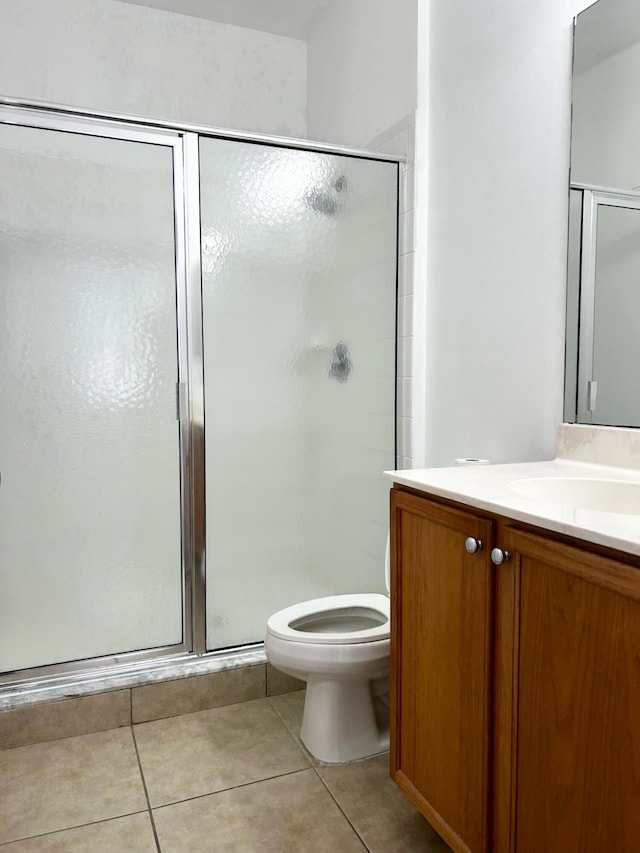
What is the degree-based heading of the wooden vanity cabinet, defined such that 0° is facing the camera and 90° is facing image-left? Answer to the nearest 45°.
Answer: approximately 45°
